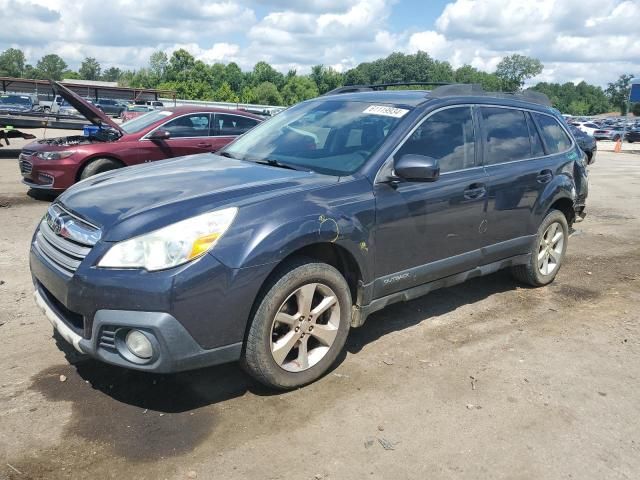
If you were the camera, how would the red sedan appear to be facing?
facing the viewer and to the left of the viewer

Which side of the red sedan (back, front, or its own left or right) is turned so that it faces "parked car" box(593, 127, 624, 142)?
back

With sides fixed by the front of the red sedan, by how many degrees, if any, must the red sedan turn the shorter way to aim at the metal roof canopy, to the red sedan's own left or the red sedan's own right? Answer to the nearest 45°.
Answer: approximately 135° to the red sedan's own right

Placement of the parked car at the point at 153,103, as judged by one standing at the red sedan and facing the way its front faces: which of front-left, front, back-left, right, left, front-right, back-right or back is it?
back-right

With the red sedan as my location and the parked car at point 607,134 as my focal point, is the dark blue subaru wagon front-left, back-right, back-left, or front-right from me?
back-right

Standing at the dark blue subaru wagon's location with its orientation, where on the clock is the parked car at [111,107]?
The parked car is roughly at 4 o'clock from the dark blue subaru wagon.

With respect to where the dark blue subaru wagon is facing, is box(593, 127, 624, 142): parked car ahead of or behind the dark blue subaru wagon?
behind

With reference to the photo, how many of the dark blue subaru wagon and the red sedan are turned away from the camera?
0

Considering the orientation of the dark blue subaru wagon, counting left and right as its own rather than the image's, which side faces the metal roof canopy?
right
